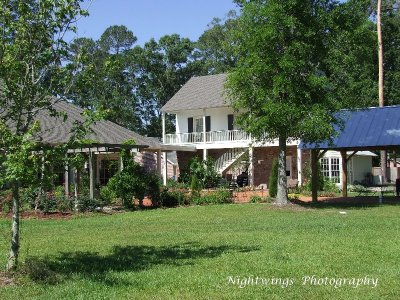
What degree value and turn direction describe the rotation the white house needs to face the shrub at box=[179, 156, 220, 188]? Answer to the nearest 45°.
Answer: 0° — it already faces it

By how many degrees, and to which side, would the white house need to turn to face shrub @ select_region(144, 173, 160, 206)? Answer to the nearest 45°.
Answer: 0° — it already faces it

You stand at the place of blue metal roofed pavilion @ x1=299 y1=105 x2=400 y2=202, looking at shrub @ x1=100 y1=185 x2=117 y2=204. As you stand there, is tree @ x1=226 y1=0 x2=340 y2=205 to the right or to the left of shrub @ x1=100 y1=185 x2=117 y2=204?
left

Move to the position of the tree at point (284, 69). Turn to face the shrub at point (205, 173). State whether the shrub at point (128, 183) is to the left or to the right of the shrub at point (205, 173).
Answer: left

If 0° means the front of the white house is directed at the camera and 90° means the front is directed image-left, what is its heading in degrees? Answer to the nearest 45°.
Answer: approximately 0°

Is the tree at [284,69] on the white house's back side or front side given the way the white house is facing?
on the front side

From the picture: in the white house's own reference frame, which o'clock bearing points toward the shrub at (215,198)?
The shrub is roughly at 12 o'clock from the white house.

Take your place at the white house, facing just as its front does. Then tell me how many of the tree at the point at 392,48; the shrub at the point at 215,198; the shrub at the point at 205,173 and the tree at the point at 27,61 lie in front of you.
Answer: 3

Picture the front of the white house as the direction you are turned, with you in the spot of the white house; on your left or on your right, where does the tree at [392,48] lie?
on your left

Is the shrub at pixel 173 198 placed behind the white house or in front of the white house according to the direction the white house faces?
in front
